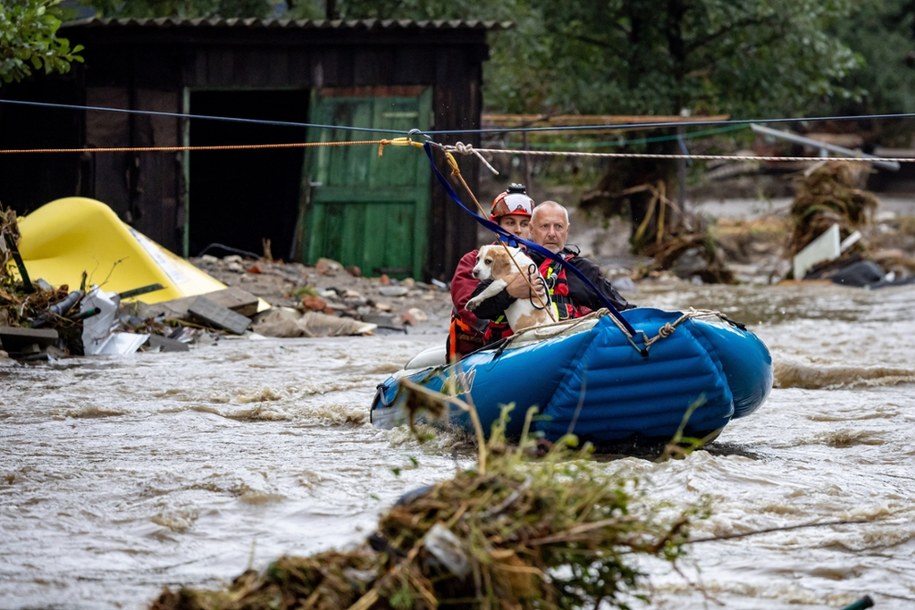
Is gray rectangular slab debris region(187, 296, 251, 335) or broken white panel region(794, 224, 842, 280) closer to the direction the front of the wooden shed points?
the gray rectangular slab debris

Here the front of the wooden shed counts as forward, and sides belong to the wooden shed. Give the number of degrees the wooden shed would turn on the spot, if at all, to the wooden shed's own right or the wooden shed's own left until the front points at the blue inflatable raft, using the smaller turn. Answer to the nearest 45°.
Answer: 0° — it already faces it

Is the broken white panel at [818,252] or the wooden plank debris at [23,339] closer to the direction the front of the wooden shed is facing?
the wooden plank debris

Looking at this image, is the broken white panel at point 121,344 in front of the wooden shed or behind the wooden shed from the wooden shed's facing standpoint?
in front

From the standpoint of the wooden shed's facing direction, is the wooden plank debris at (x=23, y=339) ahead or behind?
ahead

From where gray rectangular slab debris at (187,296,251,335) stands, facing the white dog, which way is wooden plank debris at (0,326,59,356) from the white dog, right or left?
right

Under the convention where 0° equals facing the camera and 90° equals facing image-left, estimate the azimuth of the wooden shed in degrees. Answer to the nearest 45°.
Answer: approximately 0°

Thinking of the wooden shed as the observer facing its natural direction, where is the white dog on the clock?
The white dog is roughly at 12 o'clock from the wooden shed.

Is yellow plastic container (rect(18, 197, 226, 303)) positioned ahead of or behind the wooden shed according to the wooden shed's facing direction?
ahead
